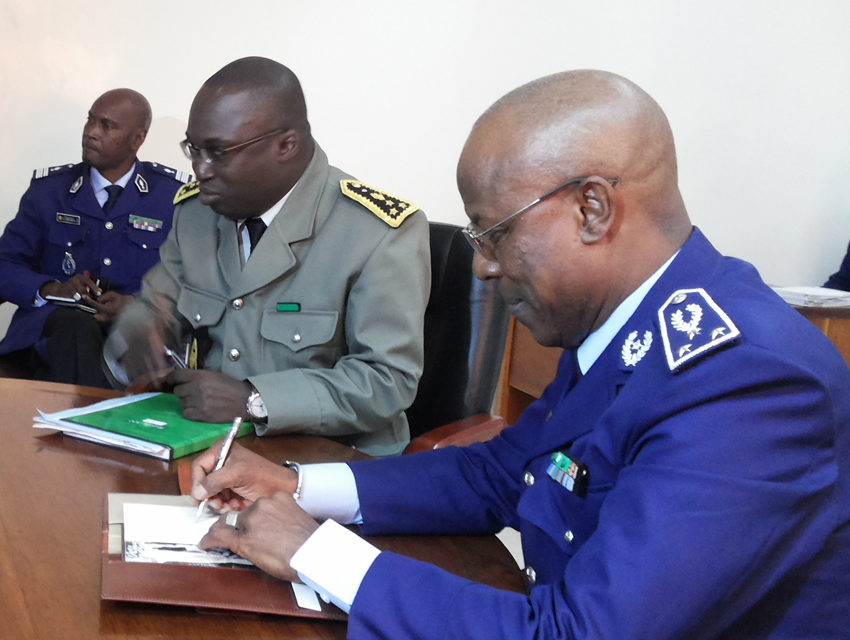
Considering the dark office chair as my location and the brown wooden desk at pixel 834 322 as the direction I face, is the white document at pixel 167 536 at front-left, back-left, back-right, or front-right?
back-right

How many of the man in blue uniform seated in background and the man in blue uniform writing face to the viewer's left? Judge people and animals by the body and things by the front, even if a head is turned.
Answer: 1

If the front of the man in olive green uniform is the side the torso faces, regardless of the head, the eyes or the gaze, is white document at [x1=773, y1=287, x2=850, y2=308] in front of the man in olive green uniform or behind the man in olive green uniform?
behind

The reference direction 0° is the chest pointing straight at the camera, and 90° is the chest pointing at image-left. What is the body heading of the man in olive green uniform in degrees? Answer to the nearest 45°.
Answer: approximately 45°

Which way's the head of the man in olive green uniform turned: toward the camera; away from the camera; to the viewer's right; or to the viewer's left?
to the viewer's left

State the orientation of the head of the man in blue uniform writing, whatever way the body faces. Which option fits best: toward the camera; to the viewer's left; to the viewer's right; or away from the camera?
to the viewer's left

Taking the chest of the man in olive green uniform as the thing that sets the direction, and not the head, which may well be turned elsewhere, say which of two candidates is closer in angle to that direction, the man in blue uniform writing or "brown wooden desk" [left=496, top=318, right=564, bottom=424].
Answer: the man in blue uniform writing

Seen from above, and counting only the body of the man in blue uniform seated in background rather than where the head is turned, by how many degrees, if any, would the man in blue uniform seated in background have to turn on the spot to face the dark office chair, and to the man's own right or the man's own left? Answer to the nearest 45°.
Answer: approximately 45° to the man's own left

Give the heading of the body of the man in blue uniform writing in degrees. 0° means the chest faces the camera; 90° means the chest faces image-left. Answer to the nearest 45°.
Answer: approximately 90°

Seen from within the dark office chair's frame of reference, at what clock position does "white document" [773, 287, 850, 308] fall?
The white document is roughly at 6 o'clock from the dark office chair.

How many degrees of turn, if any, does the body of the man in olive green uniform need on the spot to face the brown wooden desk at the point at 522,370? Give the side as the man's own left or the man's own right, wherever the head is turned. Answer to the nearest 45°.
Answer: approximately 180°

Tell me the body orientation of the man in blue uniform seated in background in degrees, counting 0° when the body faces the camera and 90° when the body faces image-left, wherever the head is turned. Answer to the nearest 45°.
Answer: approximately 0°

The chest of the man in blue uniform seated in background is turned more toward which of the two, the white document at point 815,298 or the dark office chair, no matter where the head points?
the dark office chair
